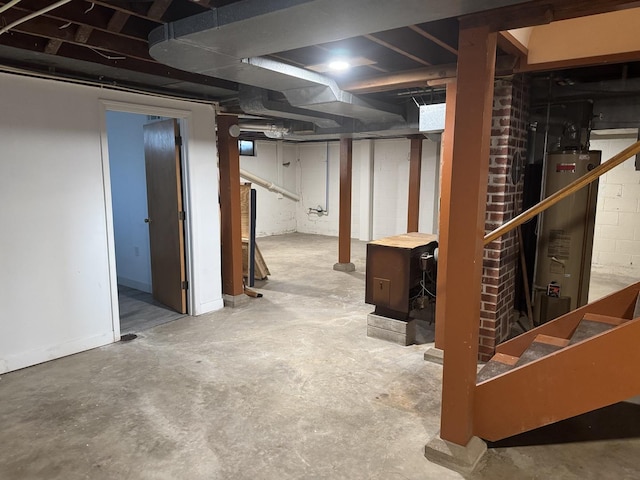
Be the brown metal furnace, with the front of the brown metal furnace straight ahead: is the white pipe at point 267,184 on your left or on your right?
on your right

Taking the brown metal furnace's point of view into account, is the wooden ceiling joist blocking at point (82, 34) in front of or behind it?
in front

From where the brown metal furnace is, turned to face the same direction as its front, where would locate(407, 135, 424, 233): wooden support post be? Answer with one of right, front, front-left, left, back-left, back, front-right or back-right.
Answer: back-right

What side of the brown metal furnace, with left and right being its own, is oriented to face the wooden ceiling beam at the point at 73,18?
front

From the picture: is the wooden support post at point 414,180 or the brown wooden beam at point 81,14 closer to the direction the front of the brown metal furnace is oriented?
the brown wooden beam

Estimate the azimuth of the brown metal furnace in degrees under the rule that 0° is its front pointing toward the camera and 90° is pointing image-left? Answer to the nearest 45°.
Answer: approximately 45°

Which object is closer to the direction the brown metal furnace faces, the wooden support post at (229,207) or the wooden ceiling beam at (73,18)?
the wooden ceiling beam

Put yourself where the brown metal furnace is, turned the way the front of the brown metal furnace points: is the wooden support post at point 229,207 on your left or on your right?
on your right

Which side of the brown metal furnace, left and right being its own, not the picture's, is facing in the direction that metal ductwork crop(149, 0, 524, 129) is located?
front

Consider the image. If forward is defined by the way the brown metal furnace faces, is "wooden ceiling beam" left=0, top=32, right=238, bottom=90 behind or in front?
in front
